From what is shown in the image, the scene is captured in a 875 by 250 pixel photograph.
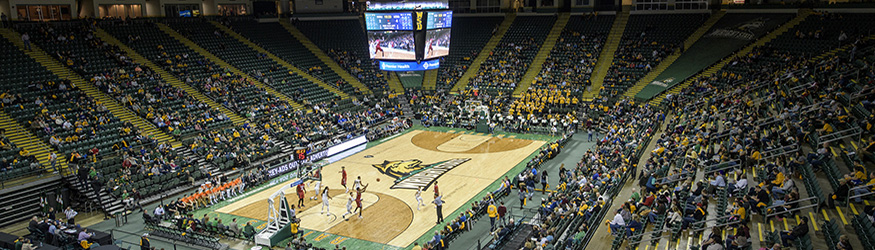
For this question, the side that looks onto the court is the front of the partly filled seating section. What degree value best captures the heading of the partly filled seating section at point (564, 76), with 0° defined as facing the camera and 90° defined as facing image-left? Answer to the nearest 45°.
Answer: approximately 45°

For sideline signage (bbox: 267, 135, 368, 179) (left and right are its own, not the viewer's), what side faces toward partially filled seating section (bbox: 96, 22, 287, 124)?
back

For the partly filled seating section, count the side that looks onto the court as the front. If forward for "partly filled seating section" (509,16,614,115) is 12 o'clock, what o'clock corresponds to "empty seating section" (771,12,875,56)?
"empty seating section" (771,12,875,56) is roughly at 8 o'clock from "partly filled seating section" (509,16,614,115).

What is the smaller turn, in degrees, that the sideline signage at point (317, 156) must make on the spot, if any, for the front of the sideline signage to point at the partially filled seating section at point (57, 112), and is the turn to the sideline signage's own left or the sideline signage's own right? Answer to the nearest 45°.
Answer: approximately 135° to the sideline signage's own right

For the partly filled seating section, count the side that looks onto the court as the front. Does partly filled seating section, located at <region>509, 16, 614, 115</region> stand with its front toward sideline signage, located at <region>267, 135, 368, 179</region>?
yes

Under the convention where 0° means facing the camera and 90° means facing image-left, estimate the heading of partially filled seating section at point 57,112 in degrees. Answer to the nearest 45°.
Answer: approximately 315°
